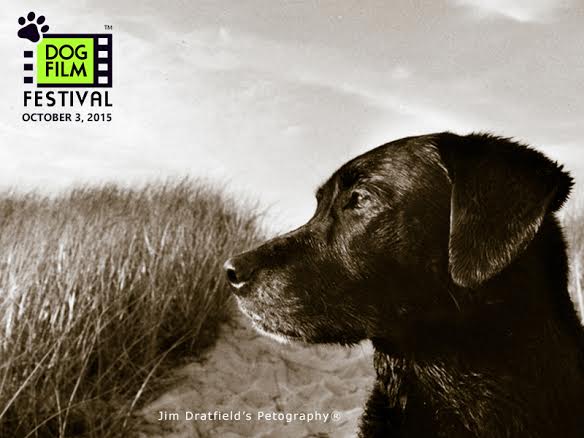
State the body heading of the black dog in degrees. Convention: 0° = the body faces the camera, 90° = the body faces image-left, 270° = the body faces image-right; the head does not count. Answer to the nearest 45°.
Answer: approximately 90°
